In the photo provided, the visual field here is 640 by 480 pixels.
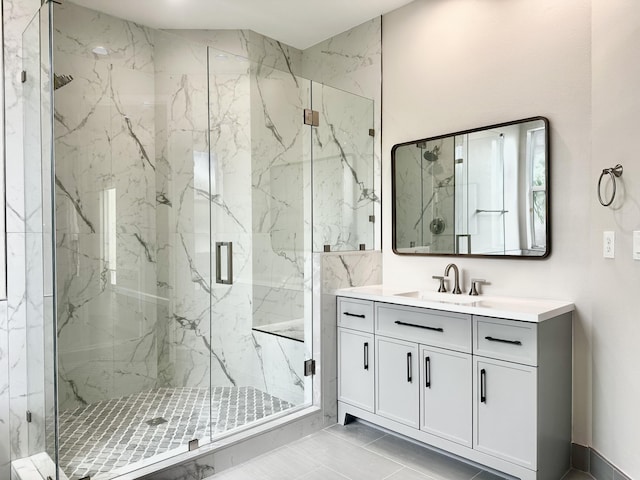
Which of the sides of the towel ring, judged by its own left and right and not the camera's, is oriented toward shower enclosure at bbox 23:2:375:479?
front

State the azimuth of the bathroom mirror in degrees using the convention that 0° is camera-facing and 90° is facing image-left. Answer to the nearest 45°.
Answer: approximately 45°

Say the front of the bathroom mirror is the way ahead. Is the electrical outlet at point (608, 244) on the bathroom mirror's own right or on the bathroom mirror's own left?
on the bathroom mirror's own left

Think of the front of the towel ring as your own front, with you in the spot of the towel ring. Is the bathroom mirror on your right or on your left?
on your right

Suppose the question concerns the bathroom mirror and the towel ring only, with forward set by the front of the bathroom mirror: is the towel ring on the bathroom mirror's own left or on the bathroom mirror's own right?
on the bathroom mirror's own left

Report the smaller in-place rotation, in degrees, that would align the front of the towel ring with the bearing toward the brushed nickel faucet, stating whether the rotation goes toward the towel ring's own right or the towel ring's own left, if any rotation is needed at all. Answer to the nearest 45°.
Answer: approximately 45° to the towel ring's own right

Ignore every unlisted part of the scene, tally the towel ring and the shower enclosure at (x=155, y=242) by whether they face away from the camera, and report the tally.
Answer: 0

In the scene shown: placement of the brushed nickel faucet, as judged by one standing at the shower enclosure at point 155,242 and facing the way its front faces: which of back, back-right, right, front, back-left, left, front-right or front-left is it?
front-left

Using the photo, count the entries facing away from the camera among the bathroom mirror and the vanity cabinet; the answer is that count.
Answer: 0

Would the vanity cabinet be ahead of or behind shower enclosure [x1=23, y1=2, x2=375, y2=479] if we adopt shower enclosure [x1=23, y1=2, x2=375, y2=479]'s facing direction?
ahead
